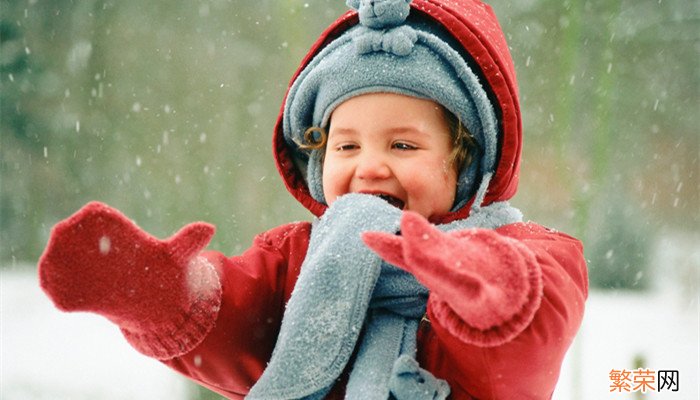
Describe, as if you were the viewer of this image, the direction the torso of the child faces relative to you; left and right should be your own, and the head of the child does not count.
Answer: facing the viewer and to the left of the viewer

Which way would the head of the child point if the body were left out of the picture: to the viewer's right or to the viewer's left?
to the viewer's left
